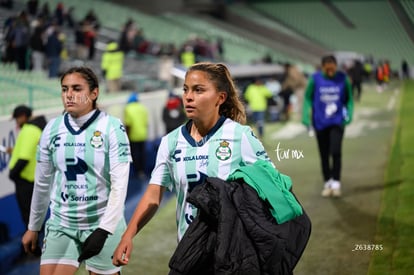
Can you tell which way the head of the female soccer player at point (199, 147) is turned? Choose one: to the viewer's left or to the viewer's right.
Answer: to the viewer's left

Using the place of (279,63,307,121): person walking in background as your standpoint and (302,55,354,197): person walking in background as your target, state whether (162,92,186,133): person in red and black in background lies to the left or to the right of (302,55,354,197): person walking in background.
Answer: right

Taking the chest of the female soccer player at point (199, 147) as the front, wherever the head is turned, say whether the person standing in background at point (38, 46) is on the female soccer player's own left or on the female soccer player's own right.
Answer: on the female soccer player's own right

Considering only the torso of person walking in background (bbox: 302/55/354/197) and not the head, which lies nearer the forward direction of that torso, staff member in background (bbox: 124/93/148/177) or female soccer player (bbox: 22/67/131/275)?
the female soccer player

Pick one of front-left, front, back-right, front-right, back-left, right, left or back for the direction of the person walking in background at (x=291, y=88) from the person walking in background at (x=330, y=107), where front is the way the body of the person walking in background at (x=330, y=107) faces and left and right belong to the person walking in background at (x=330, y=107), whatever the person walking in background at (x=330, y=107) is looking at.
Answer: back

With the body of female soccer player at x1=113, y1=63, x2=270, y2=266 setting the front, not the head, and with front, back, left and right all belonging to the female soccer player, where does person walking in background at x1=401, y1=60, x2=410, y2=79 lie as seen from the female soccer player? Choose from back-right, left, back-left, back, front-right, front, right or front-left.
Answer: back
